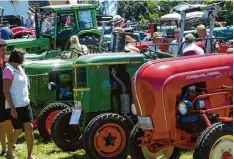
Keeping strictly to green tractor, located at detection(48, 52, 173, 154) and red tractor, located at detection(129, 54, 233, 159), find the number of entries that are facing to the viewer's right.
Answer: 0

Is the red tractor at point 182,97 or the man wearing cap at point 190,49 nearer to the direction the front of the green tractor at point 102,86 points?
the red tractor

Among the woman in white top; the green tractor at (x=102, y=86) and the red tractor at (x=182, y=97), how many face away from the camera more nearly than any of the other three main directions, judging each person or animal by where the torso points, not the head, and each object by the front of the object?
0

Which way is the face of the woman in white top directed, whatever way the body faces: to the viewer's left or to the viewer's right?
to the viewer's right

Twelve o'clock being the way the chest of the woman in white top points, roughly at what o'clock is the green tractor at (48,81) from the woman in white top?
The green tractor is roughly at 8 o'clock from the woman in white top.

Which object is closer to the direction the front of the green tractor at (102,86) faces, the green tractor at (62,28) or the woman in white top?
the woman in white top

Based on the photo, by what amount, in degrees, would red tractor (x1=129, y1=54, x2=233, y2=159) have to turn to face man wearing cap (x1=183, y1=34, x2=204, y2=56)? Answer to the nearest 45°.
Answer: approximately 135° to its right

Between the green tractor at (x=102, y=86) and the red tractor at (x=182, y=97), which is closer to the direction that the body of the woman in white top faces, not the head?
the red tractor

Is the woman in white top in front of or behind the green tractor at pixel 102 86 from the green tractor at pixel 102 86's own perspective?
in front

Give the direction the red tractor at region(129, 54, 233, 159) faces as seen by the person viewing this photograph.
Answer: facing the viewer and to the left of the viewer

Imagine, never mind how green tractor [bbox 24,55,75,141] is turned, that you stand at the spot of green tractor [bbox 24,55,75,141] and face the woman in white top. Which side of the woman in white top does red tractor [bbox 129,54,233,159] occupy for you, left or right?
left

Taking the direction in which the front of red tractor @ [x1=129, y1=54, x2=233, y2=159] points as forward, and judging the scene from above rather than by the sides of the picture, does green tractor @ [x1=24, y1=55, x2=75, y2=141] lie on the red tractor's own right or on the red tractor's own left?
on the red tractor's own right

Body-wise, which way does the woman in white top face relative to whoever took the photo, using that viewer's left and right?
facing the viewer and to the right of the viewer
